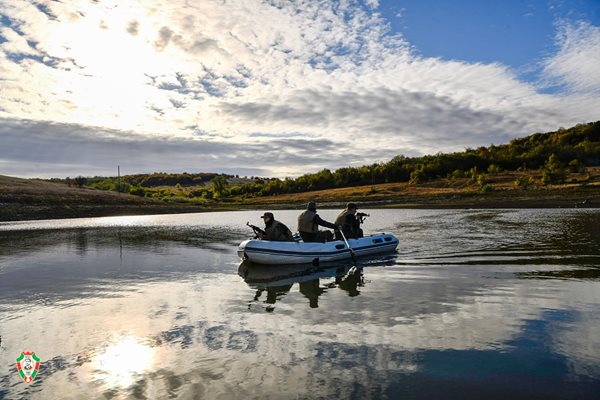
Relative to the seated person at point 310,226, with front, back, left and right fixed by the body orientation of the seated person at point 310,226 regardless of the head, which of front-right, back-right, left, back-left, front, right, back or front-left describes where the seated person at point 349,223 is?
front

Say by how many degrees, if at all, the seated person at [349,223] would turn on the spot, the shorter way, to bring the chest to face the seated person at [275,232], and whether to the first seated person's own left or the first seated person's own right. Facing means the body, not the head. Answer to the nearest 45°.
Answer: approximately 135° to the first seated person's own right

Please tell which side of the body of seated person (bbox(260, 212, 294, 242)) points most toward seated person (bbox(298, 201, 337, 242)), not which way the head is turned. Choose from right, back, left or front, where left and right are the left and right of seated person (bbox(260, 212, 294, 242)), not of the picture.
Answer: back

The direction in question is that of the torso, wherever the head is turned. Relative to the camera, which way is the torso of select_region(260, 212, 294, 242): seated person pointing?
to the viewer's left

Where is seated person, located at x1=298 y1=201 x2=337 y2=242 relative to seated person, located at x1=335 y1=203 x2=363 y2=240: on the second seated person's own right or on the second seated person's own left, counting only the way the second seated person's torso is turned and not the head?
on the second seated person's own right

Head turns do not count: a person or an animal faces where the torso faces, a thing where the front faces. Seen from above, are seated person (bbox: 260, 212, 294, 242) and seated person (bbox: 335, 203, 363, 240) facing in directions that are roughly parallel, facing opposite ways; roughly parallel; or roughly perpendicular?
roughly parallel, facing opposite ways

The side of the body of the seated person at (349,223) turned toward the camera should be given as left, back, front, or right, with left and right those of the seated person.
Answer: right

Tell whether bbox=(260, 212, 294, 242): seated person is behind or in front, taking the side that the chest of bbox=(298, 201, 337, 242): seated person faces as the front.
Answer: behind

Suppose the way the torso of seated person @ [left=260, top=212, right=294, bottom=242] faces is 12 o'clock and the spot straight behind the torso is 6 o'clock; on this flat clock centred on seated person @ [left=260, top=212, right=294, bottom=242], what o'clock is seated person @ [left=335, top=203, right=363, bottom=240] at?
seated person @ [left=335, top=203, right=363, bottom=240] is roughly at 5 o'clock from seated person @ [left=260, top=212, right=294, bottom=242].
